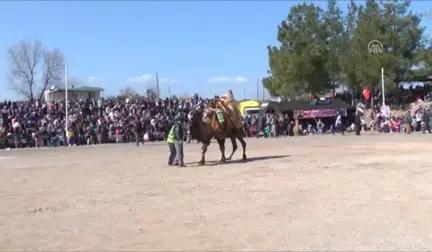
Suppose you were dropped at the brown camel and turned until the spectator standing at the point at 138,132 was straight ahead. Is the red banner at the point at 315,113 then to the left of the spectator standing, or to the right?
right

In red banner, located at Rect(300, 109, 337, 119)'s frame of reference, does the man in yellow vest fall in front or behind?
in front

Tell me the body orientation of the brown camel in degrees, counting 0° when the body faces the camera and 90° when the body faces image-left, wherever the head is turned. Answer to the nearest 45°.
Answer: approximately 45°

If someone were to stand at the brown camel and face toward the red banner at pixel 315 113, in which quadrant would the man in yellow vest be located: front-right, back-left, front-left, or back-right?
back-left

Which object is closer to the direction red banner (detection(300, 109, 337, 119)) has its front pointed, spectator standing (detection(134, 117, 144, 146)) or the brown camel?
the brown camel

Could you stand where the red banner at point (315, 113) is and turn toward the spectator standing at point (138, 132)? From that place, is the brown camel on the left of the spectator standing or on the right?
left

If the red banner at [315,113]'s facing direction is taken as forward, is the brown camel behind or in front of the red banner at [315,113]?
in front

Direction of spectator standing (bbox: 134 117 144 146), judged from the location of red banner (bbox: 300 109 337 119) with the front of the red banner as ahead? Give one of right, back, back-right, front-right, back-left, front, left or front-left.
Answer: front-right

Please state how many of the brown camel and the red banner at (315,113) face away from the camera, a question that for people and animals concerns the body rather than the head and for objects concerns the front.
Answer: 0

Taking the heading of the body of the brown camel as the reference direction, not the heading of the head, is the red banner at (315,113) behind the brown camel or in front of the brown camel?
behind
